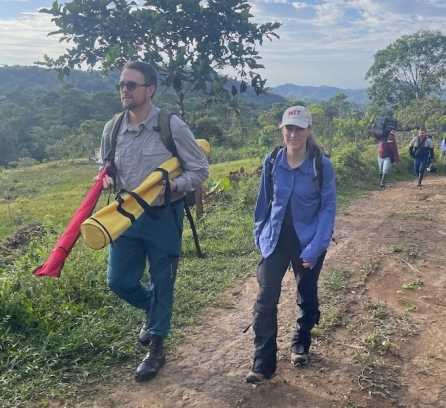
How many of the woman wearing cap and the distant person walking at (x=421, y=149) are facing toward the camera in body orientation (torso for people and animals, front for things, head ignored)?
2

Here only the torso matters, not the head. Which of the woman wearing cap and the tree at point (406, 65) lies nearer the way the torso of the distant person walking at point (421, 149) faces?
the woman wearing cap

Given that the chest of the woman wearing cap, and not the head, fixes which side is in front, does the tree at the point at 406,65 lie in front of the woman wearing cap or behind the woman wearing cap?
behind

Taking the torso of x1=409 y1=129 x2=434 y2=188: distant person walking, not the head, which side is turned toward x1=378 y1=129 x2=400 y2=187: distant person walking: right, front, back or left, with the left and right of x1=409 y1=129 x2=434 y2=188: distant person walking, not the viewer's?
right

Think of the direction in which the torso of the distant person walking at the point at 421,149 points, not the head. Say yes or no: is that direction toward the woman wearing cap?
yes

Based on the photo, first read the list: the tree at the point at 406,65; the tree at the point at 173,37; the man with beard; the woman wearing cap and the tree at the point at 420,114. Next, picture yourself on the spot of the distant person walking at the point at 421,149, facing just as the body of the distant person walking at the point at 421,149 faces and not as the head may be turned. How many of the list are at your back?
2

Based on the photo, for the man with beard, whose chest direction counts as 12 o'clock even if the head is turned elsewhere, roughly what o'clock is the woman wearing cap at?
The woman wearing cap is roughly at 8 o'clock from the man with beard.

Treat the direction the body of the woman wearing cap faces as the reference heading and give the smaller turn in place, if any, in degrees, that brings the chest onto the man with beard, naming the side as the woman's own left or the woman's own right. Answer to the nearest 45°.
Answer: approximately 90° to the woman's own right

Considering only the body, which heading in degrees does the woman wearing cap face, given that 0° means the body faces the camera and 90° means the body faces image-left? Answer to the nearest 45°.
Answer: approximately 0°

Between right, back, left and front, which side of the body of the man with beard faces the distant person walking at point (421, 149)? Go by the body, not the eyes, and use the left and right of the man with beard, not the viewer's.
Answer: back

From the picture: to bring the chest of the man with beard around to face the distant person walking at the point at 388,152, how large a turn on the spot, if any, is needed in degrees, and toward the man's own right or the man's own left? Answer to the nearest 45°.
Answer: approximately 180°
